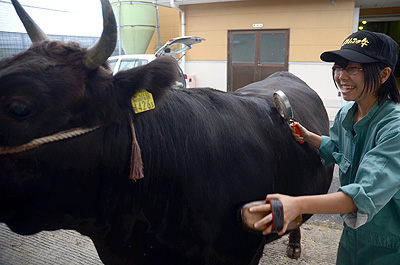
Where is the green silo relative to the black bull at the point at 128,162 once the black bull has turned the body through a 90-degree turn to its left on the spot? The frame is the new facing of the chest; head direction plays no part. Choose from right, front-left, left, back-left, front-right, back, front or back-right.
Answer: back-left

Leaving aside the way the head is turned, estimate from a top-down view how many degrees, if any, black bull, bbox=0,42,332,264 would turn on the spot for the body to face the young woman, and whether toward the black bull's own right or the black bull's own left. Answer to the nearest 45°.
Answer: approximately 135° to the black bull's own left

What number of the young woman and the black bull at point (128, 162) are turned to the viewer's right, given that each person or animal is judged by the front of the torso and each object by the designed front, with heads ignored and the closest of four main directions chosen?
0

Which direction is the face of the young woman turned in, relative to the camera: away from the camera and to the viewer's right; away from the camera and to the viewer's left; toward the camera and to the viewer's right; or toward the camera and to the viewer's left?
toward the camera and to the viewer's left

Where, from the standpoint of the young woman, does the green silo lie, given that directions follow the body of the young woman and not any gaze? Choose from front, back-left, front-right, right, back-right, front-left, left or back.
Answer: right

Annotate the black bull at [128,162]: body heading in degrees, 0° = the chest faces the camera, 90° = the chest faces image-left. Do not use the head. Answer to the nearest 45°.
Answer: approximately 45°

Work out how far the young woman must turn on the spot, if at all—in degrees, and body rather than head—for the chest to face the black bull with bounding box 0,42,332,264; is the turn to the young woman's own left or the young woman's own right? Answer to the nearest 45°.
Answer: approximately 45° to the young woman's own right
